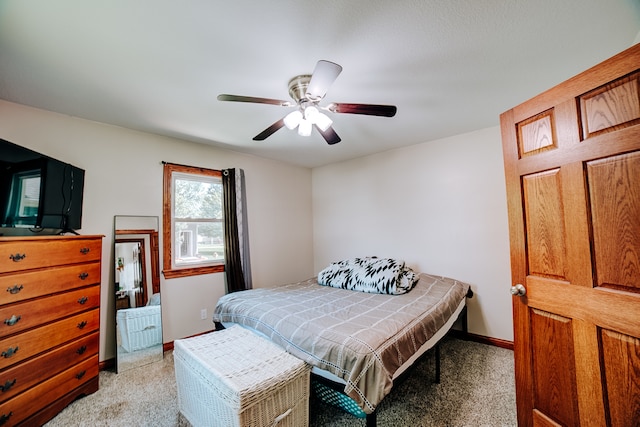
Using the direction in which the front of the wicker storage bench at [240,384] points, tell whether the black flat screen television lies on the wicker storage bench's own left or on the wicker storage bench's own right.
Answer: on the wicker storage bench's own right

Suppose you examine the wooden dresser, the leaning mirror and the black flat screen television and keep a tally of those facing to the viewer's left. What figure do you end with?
0

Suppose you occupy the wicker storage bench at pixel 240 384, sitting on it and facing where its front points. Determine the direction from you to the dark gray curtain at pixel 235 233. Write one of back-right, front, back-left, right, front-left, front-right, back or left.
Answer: back-right

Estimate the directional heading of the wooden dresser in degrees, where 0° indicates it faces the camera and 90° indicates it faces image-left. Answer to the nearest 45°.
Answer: approximately 315°

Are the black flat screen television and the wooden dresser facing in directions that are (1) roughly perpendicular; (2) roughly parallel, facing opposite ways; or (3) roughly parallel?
roughly parallel

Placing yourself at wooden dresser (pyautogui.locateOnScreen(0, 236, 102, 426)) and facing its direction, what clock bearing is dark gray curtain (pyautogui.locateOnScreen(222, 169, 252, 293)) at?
The dark gray curtain is roughly at 10 o'clock from the wooden dresser.

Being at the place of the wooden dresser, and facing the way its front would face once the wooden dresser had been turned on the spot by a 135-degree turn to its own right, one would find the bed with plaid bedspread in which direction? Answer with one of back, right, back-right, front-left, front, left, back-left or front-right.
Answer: back-left

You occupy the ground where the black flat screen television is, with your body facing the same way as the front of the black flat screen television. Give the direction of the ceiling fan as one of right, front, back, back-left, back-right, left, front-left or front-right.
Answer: front

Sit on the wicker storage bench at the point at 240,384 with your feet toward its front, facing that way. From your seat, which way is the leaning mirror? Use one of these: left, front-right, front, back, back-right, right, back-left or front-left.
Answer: right

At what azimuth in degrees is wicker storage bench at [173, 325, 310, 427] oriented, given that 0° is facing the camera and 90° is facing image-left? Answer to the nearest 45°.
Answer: approximately 45°

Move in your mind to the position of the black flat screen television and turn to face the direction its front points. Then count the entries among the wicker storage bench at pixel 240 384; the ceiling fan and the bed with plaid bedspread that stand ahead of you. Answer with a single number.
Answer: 3

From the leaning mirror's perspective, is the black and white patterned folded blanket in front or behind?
in front

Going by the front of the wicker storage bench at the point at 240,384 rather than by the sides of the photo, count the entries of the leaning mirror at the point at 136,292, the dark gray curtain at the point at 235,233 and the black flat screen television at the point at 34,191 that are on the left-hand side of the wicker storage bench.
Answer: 0

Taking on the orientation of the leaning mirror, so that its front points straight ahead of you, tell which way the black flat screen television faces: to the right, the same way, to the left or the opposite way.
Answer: the same way

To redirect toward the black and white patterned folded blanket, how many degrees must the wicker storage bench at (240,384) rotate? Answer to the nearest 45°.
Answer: approximately 180°

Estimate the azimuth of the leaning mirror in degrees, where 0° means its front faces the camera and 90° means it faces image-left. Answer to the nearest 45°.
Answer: approximately 315°
